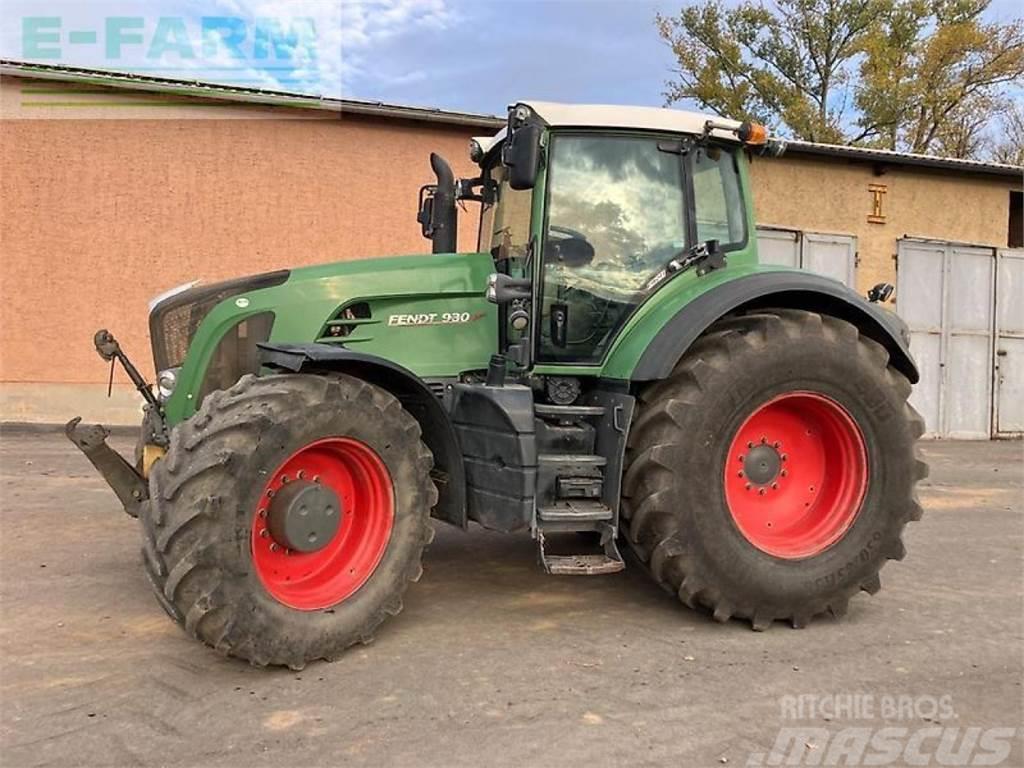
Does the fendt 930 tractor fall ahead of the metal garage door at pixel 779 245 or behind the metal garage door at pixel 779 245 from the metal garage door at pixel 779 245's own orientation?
ahead

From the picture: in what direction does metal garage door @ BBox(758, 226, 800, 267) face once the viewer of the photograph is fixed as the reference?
facing the viewer
